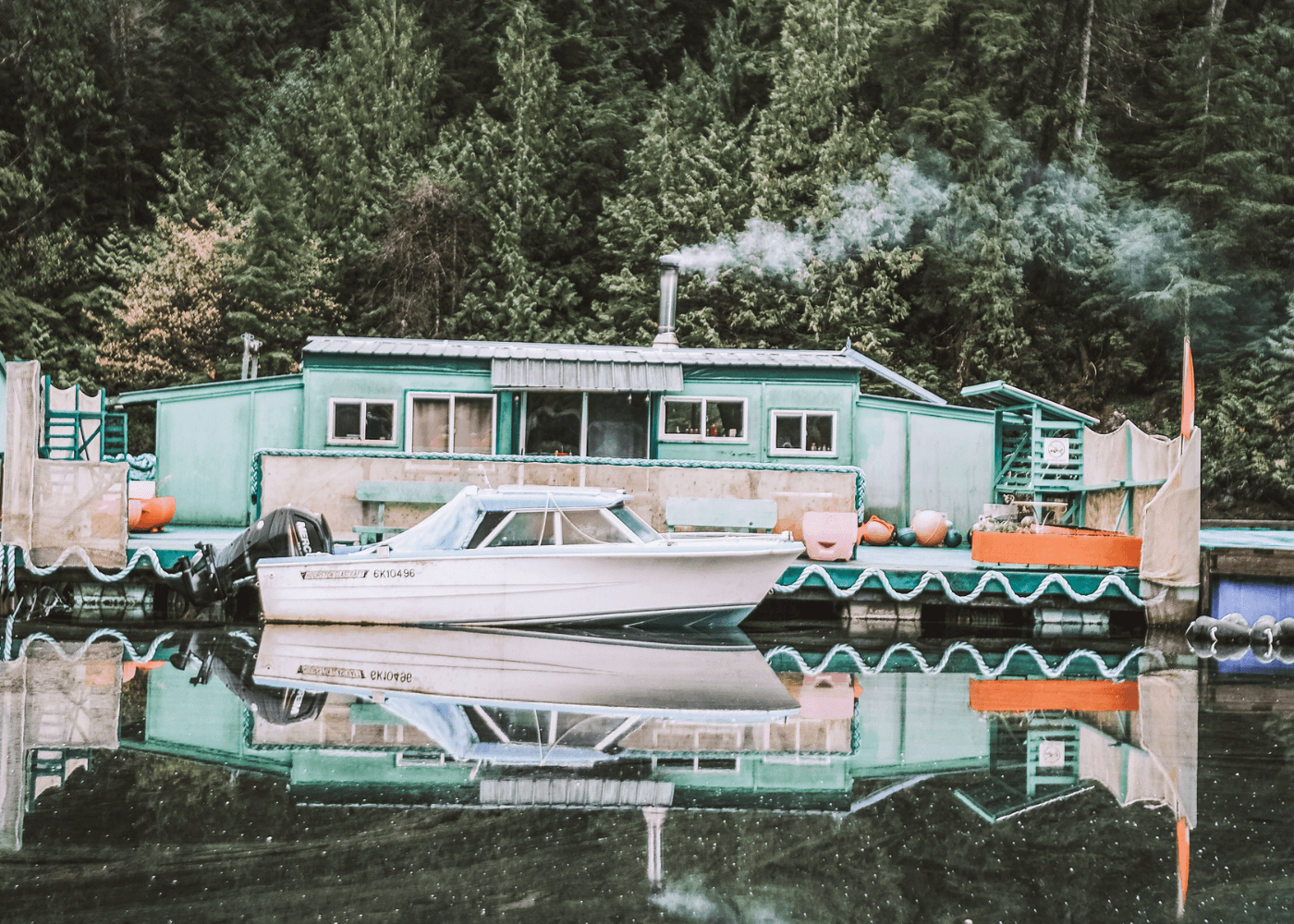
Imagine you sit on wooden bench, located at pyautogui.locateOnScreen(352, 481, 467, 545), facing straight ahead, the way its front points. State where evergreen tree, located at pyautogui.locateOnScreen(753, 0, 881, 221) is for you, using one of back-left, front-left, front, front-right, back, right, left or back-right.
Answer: back-left

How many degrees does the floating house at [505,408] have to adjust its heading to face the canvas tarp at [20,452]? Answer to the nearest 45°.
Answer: approximately 45° to its right

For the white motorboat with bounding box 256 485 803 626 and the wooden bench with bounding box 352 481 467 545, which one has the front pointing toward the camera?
the wooden bench

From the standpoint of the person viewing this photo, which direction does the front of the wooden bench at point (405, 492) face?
facing the viewer

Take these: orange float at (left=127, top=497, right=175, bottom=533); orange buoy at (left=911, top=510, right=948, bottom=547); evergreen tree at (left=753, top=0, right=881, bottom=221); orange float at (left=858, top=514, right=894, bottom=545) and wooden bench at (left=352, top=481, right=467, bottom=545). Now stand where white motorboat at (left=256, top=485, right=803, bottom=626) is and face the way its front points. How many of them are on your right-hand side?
0

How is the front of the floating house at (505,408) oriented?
toward the camera

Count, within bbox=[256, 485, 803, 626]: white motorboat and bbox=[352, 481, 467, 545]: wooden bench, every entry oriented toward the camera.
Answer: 1

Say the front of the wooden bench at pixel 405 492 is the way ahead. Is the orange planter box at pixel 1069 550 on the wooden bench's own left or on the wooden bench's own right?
on the wooden bench's own left

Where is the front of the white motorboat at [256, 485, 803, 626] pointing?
to the viewer's right

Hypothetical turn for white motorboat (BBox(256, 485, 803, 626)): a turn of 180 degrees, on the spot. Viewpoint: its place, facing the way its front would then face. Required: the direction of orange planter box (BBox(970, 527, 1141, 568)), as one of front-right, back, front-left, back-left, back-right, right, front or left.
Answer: back

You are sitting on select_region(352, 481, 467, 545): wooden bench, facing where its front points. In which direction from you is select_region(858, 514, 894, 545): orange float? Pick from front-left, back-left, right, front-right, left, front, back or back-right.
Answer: left

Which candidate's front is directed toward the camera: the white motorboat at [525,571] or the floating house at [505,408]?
the floating house

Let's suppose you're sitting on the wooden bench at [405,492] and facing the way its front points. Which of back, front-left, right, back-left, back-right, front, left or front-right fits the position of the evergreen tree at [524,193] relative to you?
back

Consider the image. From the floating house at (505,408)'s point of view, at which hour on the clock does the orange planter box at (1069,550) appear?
The orange planter box is roughly at 10 o'clock from the floating house.

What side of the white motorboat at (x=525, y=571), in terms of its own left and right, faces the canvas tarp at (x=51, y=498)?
back

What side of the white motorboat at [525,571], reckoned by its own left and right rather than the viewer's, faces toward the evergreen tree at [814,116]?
left

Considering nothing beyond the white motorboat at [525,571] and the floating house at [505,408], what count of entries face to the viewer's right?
1

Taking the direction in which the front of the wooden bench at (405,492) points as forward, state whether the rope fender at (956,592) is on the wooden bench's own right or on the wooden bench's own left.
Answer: on the wooden bench's own left
